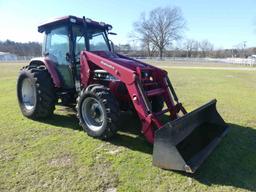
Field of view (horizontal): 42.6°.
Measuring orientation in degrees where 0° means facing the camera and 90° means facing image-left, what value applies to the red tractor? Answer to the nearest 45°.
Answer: approximately 315°
